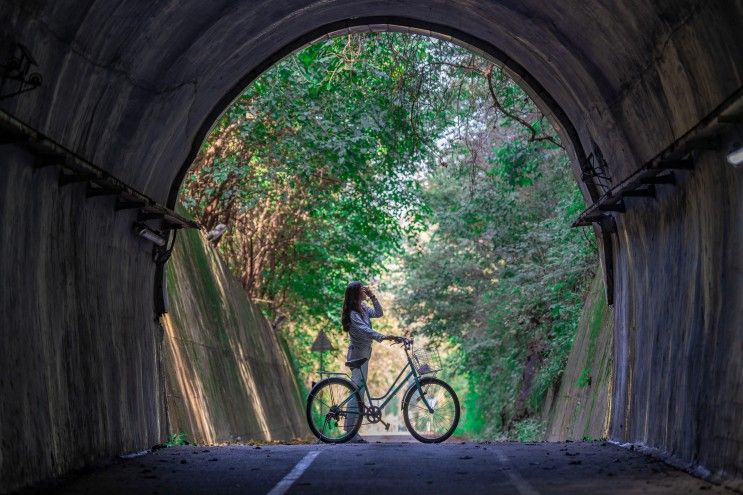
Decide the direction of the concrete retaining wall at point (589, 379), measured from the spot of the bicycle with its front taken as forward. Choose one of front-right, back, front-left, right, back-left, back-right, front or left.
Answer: front-left

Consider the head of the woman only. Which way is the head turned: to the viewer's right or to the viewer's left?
to the viewer's right

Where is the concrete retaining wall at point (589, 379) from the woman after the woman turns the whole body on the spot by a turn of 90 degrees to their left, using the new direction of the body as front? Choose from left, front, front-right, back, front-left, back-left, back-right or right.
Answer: front-right

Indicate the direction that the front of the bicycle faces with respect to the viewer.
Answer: facing to the right of the viewer

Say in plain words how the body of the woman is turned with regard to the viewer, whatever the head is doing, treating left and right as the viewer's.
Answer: facing to the right of the viewer
